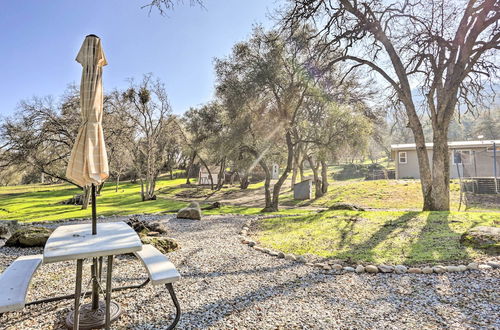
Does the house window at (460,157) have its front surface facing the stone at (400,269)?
yes

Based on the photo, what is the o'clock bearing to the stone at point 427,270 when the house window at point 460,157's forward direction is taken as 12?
The stone is roughly at 12 o'clock from the house window.

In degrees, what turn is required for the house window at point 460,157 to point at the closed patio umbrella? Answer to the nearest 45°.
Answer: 0° — it already faces it

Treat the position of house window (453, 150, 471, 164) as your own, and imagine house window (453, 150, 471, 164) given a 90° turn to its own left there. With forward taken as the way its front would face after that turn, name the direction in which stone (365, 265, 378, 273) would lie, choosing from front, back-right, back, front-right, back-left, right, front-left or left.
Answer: right

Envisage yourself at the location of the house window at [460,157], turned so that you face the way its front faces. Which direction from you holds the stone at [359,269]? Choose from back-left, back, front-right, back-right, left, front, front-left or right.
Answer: front

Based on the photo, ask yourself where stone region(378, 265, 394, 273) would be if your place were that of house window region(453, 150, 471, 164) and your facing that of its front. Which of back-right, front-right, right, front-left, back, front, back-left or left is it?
front

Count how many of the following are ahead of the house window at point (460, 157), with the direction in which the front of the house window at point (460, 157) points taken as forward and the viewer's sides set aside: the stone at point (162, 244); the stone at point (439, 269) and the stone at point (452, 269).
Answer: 3

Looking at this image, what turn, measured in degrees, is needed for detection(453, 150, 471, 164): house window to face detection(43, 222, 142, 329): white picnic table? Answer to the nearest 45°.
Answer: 0° — it already faces it

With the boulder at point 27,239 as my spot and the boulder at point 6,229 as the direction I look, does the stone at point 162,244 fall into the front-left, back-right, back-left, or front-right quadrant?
back-right

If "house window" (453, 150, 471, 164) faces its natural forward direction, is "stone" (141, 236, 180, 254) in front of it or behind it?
in front

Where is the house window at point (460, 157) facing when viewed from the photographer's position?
facing the viewer

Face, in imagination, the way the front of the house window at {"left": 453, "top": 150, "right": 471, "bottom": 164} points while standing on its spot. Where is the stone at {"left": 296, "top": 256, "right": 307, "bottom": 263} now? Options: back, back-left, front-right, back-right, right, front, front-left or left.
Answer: front

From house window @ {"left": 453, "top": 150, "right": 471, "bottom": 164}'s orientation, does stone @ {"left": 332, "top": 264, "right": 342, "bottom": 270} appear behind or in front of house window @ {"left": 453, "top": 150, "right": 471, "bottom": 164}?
in front

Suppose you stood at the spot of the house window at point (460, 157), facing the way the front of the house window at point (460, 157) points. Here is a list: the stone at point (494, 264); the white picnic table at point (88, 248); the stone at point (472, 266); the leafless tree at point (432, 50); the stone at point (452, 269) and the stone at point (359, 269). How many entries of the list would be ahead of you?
6

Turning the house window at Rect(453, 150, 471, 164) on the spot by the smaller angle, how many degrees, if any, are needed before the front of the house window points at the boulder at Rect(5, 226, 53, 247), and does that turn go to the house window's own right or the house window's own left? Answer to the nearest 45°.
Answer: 0° — it already faces it

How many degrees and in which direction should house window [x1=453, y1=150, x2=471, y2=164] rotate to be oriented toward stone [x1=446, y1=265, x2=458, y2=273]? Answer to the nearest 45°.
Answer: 0° — it already faces it

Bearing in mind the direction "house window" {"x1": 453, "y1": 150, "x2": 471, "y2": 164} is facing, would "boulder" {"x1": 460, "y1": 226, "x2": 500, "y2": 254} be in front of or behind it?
in front
